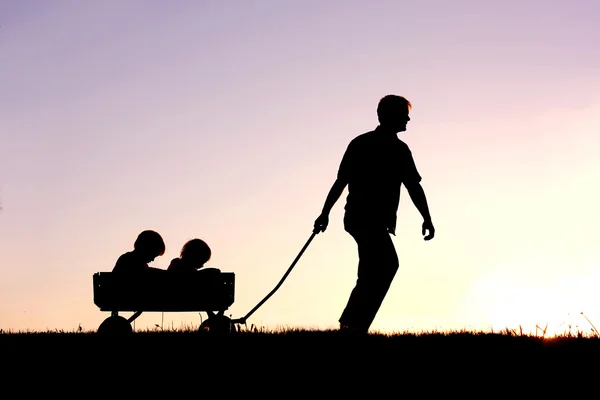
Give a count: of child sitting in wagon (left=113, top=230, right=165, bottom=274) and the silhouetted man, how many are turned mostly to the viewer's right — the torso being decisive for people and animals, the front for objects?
2

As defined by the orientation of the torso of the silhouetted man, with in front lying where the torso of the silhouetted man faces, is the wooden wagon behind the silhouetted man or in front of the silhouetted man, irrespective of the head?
behind

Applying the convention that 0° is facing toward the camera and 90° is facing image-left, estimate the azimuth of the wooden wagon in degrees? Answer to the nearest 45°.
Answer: approximately 270°

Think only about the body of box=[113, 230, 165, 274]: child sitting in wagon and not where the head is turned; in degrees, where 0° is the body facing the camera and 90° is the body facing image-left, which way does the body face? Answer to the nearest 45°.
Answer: approximately 270°

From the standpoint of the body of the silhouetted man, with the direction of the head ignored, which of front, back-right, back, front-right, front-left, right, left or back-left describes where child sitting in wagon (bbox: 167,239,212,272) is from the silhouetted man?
back-left

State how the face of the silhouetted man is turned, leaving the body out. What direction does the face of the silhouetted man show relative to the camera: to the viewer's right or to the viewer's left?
to the viewer's right

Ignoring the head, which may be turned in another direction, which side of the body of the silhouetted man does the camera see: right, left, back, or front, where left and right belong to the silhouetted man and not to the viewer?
right
